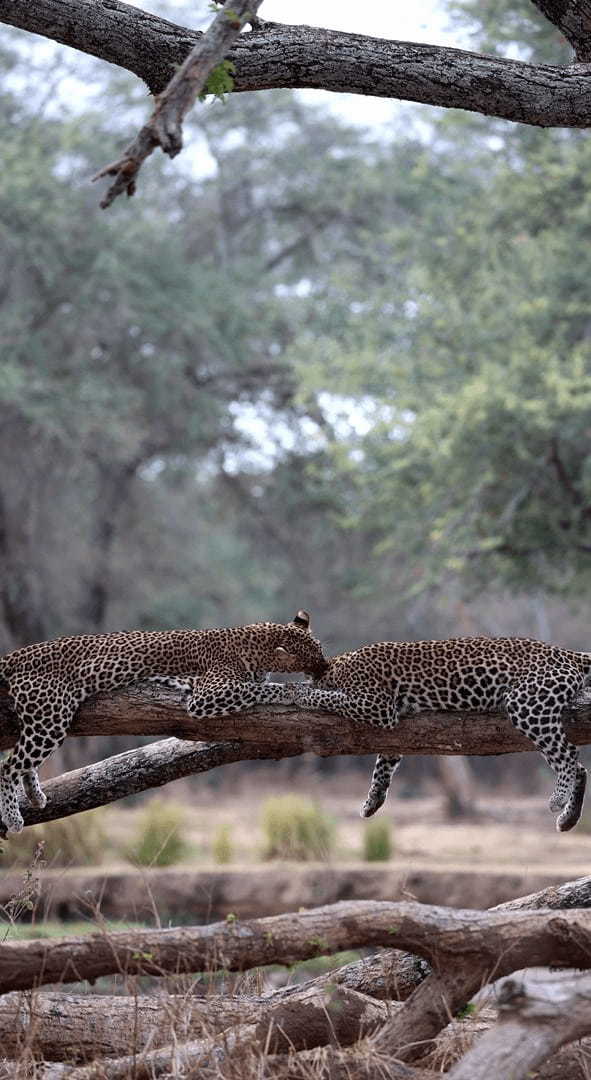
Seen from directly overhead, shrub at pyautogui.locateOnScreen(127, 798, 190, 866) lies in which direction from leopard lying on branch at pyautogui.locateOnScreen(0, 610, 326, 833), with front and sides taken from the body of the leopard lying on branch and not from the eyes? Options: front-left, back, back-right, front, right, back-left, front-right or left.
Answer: left

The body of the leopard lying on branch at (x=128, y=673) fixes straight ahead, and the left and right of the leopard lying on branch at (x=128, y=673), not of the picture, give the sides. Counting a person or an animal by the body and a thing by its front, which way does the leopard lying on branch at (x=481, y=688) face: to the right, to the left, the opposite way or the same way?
the opposite way

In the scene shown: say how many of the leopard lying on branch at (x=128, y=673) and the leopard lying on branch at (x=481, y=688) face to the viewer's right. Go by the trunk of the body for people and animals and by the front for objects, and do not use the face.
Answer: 1

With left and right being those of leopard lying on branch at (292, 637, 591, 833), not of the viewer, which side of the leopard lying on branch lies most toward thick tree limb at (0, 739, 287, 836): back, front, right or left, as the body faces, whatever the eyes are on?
front

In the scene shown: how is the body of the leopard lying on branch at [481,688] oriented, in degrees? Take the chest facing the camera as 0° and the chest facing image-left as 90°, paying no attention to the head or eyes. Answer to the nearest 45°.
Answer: approximately 90°

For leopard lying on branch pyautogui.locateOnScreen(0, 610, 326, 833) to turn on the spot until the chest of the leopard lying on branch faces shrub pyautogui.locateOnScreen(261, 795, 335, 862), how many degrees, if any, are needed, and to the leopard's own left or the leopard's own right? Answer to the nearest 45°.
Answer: approximately 90° to the leopard's own left

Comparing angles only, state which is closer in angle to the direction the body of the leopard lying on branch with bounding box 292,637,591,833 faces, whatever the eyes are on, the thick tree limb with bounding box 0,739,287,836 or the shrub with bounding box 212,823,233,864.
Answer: the thick tree limb

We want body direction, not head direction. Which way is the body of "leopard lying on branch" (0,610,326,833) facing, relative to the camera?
to the viewer's right

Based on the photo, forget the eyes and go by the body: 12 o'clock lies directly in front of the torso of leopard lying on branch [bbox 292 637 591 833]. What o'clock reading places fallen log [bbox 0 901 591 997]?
The fallen log is roughly at 9 o'clock from the leopard lying on branch.
